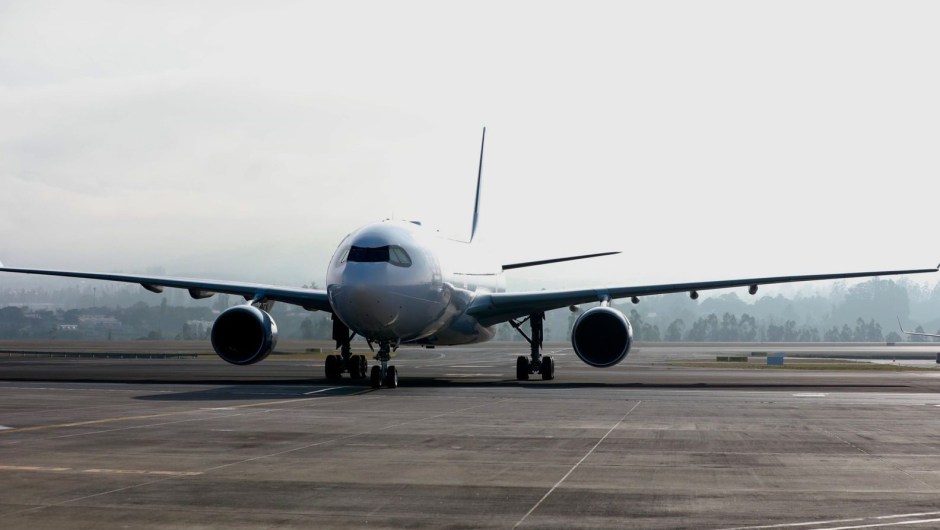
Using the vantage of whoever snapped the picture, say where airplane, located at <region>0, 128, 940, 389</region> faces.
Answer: facing the viewer
